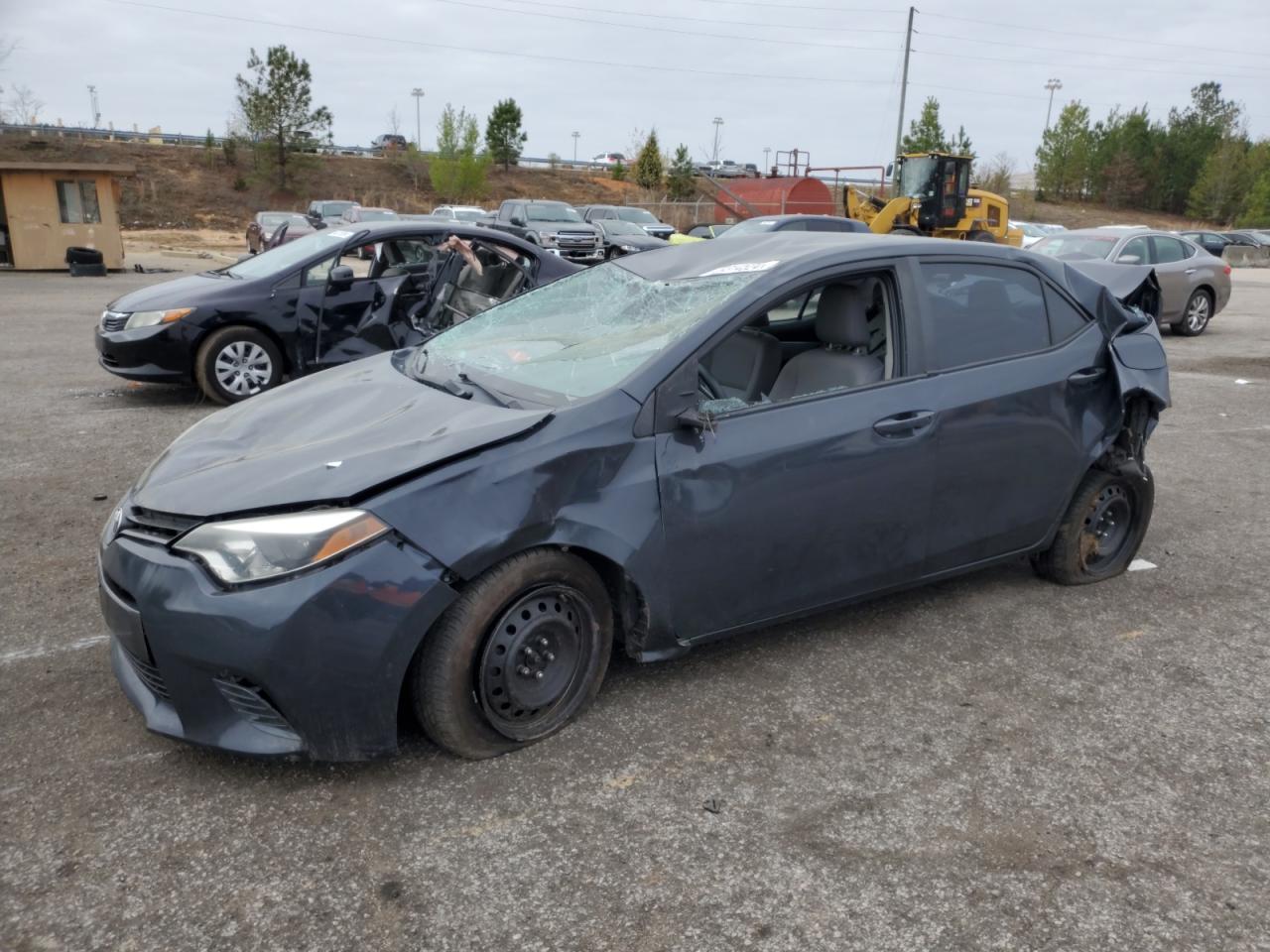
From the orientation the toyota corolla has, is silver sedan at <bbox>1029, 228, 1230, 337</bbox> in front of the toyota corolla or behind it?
behind

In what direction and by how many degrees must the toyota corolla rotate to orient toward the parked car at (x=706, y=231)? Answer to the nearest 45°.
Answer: approximately 135° to its right

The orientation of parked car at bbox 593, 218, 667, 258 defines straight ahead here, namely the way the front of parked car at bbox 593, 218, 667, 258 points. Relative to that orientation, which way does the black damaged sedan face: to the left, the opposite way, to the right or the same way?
to the right

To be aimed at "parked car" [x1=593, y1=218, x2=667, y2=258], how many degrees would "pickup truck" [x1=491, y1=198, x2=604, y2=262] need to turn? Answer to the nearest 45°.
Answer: approximately 45° to its left

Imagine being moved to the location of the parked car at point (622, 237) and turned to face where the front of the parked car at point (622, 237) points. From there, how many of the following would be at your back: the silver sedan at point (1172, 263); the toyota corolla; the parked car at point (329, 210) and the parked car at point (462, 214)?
2

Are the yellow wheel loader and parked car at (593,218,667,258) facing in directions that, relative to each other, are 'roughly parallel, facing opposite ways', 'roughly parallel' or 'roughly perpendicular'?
roughly perpendicular

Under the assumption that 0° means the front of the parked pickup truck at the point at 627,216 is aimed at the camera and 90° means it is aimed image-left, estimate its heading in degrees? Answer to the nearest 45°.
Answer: approximately 315°

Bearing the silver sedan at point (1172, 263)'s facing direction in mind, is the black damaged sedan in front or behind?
in front
